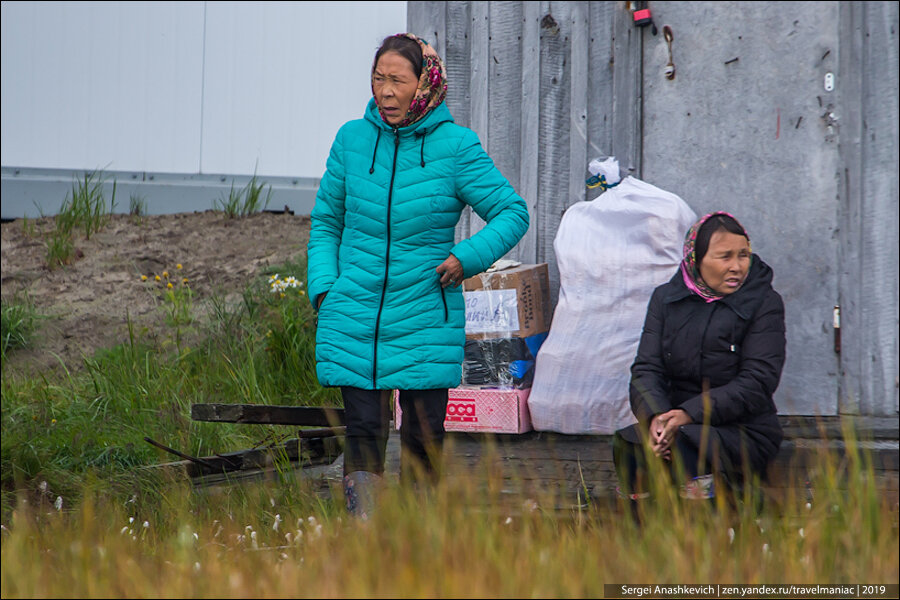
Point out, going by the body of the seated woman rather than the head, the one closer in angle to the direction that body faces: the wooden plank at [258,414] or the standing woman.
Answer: the standing woman

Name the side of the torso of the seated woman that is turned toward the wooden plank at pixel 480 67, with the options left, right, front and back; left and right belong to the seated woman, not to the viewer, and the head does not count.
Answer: right

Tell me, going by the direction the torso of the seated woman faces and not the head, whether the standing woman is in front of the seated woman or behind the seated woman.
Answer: in front

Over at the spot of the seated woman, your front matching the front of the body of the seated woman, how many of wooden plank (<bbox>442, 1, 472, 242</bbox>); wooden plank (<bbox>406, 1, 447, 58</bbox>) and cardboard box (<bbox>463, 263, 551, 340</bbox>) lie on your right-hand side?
3

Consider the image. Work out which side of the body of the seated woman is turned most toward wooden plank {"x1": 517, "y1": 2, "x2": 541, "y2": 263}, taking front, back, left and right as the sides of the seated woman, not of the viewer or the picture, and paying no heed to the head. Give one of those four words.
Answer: right

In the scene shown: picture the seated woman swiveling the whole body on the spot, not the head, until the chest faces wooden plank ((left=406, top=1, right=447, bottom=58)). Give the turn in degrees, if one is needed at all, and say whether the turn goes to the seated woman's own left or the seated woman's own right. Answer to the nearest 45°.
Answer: approximately 90° to the seated woman's own right

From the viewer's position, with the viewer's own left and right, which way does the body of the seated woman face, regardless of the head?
facing the viewer and to the left of the viewer

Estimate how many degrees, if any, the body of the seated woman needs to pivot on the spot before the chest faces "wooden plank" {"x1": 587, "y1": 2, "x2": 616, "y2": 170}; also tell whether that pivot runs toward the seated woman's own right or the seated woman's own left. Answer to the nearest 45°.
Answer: approximately 135° to the seated woman's own right

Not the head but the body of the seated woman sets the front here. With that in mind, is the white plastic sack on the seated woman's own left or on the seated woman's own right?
on the seated woman's own right

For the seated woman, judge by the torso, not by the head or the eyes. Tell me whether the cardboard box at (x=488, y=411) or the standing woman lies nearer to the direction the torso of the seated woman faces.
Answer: the standing woman

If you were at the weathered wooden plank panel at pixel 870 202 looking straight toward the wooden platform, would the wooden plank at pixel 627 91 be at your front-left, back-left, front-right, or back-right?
front-right

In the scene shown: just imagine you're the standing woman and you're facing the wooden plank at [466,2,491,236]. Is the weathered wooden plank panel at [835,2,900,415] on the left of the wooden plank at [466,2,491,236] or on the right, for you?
right

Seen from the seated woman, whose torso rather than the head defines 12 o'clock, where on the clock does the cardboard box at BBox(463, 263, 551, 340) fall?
The cardboard box is roughly at 3 o'clock from the seated woman.

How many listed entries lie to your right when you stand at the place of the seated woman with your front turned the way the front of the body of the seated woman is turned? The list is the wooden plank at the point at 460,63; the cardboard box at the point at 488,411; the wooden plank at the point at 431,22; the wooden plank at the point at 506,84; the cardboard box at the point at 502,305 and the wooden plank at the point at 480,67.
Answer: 6
